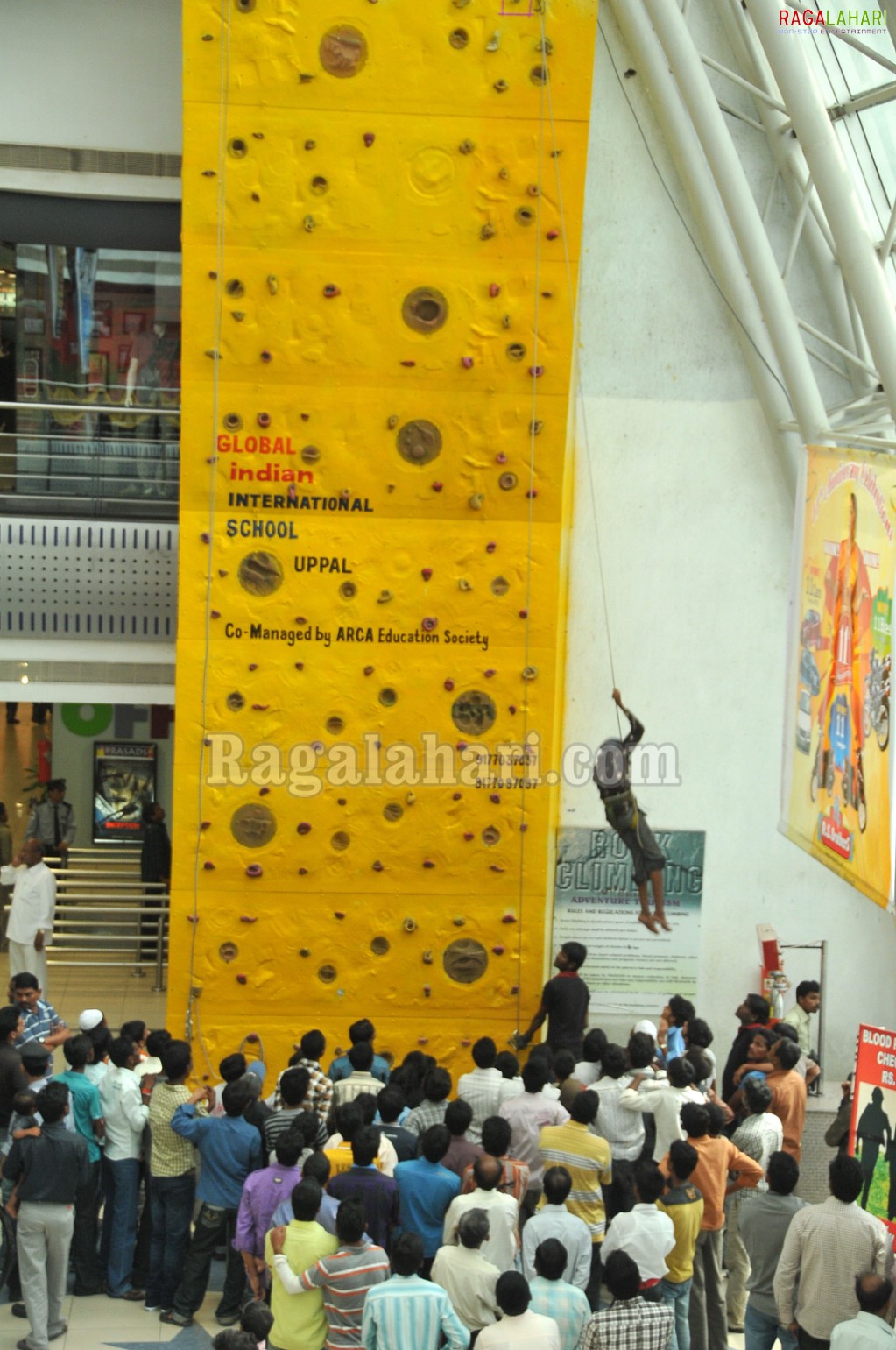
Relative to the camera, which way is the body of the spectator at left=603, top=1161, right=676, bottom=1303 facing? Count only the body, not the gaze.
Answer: away from the camera

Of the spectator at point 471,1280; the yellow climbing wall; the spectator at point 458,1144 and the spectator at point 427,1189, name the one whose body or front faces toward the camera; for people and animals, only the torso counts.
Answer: the yellow climbing wall

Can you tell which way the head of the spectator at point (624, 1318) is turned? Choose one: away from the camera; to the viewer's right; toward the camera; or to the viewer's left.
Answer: away from the camera

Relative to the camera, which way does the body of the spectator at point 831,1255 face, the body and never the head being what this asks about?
away from the camera

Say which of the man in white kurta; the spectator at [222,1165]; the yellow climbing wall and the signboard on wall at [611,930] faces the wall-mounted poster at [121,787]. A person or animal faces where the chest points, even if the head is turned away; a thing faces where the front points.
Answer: the spectator

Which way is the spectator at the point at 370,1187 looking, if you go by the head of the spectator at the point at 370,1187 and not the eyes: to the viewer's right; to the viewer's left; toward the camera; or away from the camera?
away from the camera

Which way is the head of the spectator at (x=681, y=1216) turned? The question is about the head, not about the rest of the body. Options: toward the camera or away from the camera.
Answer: away from the camera

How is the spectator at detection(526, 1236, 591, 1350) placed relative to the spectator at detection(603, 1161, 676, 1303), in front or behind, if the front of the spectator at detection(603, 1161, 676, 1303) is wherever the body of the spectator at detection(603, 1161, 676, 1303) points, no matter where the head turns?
behind

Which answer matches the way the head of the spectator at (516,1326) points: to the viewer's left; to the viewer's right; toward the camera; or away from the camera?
away from the camera

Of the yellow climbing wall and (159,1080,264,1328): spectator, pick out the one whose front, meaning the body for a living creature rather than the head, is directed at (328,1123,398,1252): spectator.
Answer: the yellow climbing wall

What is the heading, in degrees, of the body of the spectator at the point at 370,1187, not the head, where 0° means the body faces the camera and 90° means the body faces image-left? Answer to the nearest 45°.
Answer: approximately 180°

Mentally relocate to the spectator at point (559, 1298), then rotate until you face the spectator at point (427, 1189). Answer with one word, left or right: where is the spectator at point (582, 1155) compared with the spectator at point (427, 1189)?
right

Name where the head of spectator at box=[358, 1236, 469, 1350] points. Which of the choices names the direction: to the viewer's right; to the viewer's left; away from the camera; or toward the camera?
away from the camera

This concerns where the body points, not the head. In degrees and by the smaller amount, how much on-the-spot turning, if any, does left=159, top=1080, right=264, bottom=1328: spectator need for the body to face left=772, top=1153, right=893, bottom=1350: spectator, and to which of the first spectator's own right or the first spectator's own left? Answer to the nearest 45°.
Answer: approximately 135° to the first spectator's own right

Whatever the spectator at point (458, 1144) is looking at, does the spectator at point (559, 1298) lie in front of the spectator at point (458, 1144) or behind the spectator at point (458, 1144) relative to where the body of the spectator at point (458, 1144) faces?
behind

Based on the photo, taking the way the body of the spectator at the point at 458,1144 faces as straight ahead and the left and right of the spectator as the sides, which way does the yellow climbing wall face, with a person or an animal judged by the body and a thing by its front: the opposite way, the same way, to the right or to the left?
the opposite way
